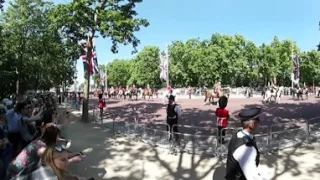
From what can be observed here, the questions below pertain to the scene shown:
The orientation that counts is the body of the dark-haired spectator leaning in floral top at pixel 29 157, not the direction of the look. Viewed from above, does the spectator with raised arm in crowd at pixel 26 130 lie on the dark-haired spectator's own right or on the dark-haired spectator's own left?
on the dark-haired spectator's own left

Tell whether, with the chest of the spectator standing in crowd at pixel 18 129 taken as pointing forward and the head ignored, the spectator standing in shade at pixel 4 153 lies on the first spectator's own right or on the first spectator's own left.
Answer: on the first spectator's own right

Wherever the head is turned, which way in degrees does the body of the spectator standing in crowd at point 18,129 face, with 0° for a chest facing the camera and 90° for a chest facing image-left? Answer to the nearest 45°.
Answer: approximately 270°

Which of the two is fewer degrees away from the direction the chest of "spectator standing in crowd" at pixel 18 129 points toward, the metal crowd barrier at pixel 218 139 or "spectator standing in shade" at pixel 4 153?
the metal crowd barrier

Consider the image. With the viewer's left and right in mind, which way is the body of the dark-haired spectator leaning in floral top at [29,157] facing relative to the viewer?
facing to the right of the viewer

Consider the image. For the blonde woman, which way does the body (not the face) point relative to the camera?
to the viewer's right

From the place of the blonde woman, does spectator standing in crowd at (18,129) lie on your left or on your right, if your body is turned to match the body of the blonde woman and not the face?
on your left

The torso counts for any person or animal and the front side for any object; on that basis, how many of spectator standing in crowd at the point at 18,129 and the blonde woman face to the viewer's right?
2

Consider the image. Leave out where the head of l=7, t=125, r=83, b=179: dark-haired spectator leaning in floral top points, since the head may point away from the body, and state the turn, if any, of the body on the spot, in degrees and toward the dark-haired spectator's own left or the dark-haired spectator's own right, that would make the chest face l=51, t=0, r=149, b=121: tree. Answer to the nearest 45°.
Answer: approximately 90° to the dark-haired spectator's own left

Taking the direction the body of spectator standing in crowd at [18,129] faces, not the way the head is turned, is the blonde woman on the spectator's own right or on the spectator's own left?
on the spectator's own right

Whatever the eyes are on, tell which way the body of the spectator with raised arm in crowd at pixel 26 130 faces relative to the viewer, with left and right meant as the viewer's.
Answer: facing to the right of the viewer

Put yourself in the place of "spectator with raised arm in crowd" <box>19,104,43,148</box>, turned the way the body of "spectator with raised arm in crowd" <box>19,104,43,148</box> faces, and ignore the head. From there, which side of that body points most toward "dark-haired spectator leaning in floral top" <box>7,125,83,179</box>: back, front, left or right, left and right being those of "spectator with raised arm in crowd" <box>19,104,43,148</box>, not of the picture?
right
